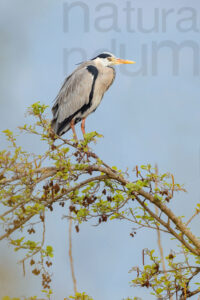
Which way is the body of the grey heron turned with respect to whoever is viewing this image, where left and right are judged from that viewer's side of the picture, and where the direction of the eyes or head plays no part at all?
facing to the right of the viewer
